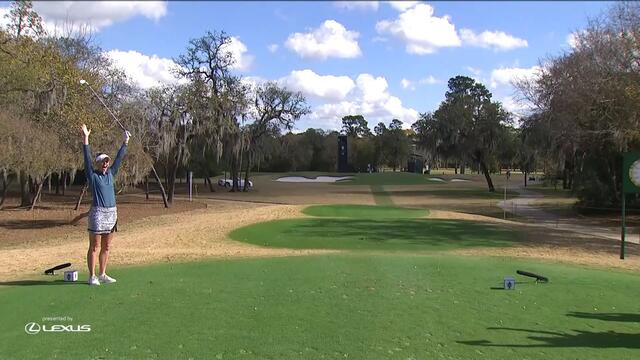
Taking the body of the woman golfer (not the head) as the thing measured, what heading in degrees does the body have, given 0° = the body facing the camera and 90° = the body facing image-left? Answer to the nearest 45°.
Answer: approximately 315°

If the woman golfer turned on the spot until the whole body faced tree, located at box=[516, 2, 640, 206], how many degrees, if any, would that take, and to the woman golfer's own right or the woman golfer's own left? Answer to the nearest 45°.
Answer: approximately 90° to the woman golfer's own left
